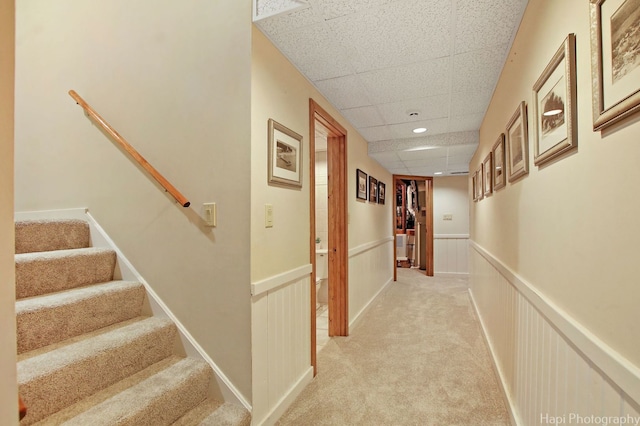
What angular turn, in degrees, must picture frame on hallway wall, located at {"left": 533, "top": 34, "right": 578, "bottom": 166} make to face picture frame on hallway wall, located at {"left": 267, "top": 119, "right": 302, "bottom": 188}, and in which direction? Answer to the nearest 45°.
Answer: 0° — it already faces it

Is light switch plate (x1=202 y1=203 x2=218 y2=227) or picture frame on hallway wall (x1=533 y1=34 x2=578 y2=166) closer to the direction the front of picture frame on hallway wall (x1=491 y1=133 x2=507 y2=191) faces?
the light switch plate

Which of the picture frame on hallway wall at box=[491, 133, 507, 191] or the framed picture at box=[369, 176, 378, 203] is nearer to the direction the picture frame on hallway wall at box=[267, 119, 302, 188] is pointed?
the picture frame on hallway wall

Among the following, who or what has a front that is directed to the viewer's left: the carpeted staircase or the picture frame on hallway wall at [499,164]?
the picture frame on hallway wall

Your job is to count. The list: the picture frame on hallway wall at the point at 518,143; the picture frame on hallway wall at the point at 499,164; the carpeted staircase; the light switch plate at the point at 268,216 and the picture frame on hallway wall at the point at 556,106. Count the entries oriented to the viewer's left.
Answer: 3

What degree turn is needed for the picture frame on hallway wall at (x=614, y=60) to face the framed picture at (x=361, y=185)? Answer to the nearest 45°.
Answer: approximately 90° to its right

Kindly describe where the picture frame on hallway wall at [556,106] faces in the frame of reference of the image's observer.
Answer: facing to the left of the viewer

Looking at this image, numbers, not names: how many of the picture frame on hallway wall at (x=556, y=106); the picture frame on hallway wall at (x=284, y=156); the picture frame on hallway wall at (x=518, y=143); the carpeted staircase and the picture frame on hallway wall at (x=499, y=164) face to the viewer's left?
3

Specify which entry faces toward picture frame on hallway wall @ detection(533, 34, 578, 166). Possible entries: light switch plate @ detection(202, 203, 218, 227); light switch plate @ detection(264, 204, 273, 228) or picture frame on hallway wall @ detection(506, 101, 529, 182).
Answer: light switch plate @ detection(264, 204, 273, 228)

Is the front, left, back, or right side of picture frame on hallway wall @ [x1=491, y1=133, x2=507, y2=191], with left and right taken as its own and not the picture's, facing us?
left

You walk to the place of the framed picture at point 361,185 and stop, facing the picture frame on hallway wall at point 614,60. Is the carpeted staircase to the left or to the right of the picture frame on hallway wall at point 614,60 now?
right

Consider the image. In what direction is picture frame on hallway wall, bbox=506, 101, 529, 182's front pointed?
to the viewer's left

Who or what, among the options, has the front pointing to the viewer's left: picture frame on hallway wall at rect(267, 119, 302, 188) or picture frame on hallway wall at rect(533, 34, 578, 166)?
picture frame on hallway wall at rect(533, 34, 578, 166)

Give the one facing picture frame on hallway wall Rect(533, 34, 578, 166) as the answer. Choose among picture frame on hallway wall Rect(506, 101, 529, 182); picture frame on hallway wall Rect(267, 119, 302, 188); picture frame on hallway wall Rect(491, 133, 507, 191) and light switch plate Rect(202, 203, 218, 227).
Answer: picture frame on hallway wall Rect(267, 119, 302, 188)

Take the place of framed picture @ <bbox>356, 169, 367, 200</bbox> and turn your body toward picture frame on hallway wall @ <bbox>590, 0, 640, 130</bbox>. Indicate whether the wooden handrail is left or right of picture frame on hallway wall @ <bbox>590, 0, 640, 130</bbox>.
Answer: right

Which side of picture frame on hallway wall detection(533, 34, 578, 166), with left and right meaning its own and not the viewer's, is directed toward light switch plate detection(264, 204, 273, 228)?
front
